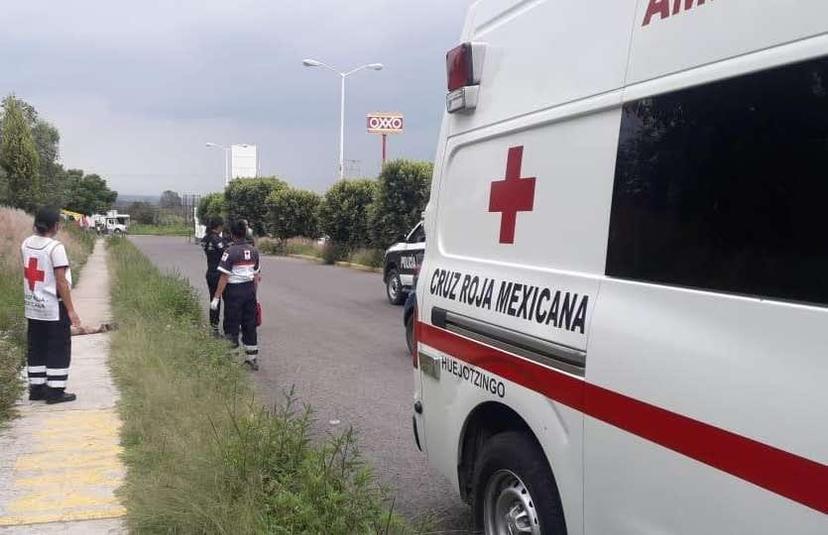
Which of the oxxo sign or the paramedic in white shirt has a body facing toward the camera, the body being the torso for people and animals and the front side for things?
the oxxo sign

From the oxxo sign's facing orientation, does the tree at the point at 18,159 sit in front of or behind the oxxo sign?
in front

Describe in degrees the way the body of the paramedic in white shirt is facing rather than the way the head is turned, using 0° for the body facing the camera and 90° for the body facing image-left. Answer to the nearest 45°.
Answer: approximately 225°

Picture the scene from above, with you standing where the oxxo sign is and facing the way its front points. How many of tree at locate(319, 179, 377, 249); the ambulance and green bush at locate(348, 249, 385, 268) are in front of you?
3

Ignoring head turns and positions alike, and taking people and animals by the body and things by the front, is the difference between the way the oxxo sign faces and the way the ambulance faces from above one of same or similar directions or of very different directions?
same or similar directions

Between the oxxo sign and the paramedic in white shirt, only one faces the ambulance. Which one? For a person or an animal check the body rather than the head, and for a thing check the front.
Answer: the oxxo sign

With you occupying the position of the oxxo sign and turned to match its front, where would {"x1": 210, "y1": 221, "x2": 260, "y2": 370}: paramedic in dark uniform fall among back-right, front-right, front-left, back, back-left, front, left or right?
front

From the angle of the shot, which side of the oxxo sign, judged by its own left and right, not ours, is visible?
front

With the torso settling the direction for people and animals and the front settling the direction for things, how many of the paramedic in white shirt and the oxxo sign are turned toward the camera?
1
